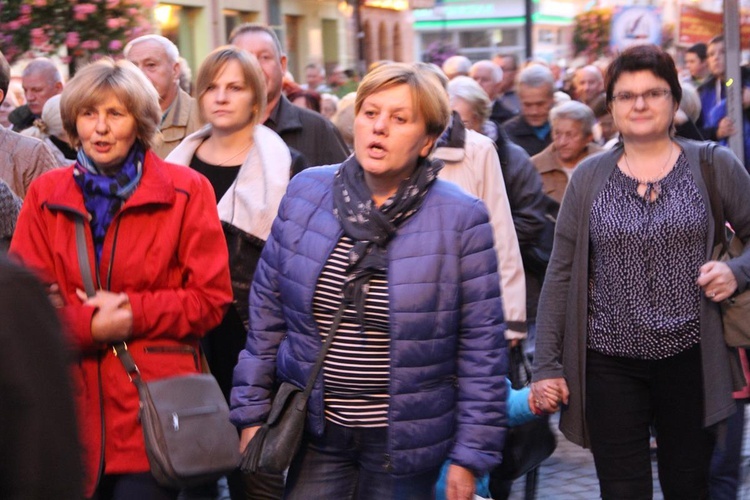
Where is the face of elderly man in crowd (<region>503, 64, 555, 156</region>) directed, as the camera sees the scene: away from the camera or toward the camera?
toward the camera

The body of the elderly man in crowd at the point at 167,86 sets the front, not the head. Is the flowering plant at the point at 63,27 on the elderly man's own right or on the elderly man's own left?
on the elderly man's own right

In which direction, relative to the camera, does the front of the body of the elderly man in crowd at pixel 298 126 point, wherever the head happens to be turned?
toward the camera

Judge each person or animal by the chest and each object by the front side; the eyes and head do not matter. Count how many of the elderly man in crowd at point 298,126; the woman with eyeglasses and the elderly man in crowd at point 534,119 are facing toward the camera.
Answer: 3

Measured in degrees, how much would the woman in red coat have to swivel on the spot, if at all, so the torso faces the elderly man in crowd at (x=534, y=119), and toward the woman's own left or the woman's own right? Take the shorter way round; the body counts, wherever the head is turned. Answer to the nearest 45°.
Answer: approximately 180°

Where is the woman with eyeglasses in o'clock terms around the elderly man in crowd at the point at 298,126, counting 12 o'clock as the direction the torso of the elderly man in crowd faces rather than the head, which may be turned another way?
The woman with eyeglasses is roughly at 11 o'clock from the elderly man in crowd.

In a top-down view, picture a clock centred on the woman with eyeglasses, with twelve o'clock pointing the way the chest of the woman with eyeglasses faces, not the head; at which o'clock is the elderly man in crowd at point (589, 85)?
The elderly man in crowd is roughly at 6 o'clock from the woman with eyeglasses.

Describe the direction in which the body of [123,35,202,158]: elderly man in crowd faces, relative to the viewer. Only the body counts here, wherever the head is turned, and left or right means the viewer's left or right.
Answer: facing the viewer and to the left of the viewer

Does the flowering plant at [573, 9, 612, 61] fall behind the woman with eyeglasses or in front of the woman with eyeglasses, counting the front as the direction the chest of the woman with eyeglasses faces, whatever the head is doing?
behind

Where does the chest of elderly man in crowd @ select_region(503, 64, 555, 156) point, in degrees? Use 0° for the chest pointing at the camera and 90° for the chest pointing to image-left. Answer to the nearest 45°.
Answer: approximately 0°

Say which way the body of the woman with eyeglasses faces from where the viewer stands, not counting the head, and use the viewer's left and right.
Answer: facing the viewer

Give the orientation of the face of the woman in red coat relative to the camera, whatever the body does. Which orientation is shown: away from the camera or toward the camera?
toward the camera

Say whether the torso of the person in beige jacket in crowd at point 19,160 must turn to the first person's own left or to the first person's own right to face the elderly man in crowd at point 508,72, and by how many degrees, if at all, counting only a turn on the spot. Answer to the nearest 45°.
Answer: approximately 180°

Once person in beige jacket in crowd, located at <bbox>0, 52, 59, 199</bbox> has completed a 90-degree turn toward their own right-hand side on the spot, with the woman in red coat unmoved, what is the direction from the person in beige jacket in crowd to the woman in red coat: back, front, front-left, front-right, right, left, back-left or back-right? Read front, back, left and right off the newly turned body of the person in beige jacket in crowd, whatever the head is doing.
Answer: back-left

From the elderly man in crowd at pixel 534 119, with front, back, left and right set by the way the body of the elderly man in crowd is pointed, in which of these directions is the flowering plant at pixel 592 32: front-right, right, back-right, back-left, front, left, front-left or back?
back

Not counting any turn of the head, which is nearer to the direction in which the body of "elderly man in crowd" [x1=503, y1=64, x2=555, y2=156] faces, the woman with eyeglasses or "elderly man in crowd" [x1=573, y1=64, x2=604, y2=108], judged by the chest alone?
the woman with eyeglasses

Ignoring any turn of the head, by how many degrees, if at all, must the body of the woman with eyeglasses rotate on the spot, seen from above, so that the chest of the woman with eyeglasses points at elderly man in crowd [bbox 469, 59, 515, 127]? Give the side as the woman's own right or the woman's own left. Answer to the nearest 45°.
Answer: approximately 180°
